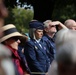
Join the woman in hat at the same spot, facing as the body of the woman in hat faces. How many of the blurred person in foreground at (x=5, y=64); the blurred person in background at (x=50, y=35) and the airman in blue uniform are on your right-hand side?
1

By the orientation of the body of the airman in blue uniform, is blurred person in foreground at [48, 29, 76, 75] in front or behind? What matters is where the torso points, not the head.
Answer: in front

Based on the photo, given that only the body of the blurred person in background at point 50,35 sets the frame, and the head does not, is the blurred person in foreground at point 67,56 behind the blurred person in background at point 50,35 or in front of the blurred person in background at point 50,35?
in front

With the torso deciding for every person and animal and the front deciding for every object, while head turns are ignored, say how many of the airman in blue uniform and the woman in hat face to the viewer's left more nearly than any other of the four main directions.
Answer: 0

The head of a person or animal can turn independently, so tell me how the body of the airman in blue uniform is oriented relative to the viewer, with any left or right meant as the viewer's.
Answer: facing the viewer and to the right of the viewer

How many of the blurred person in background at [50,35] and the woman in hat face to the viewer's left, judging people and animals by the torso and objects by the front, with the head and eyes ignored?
0

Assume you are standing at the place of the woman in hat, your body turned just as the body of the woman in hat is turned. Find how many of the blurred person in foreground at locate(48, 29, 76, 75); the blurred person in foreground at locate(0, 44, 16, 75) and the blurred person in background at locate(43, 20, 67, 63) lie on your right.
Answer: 2

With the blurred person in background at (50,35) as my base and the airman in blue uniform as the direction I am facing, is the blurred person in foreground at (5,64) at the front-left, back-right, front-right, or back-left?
front-left

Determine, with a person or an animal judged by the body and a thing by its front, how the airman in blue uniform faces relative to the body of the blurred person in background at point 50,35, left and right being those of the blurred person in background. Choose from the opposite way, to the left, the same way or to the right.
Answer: the same way

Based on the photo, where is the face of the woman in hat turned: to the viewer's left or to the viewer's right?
to the viewer's right

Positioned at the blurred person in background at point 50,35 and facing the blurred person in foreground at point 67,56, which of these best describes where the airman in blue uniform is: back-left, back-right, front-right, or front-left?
front-right

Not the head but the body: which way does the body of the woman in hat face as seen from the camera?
to the viewer's right

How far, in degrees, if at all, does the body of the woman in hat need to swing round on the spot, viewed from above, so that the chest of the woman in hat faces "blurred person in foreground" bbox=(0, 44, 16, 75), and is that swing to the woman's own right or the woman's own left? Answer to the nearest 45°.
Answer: approximately 90° to the woman's own right

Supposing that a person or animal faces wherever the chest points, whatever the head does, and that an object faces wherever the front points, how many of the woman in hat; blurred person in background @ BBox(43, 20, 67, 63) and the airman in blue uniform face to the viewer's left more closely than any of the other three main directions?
0
